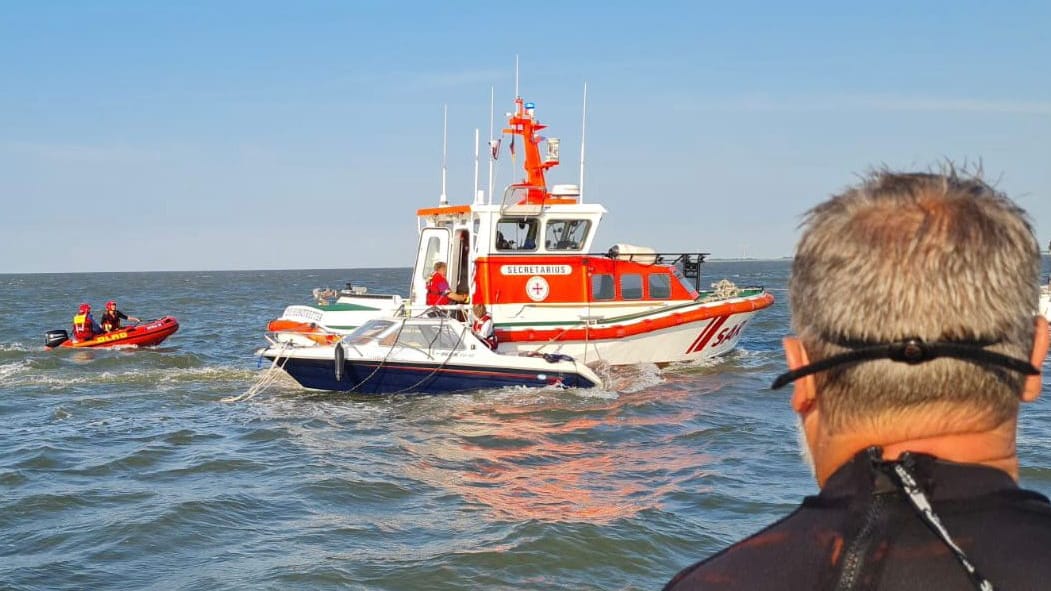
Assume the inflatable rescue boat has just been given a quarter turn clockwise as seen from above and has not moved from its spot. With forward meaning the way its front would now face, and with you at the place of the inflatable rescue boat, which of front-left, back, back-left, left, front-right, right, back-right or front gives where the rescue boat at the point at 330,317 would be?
front-left

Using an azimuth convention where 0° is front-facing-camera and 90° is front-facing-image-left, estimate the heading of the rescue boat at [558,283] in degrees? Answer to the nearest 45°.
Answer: approximately 270°

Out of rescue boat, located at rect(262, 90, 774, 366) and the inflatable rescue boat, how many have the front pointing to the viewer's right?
2

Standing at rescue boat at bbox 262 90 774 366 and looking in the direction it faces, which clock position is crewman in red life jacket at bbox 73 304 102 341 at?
The crewman in red life jacket is roughly at 7 o'clock from the rescue boat.

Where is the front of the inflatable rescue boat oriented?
to the viewer's right
